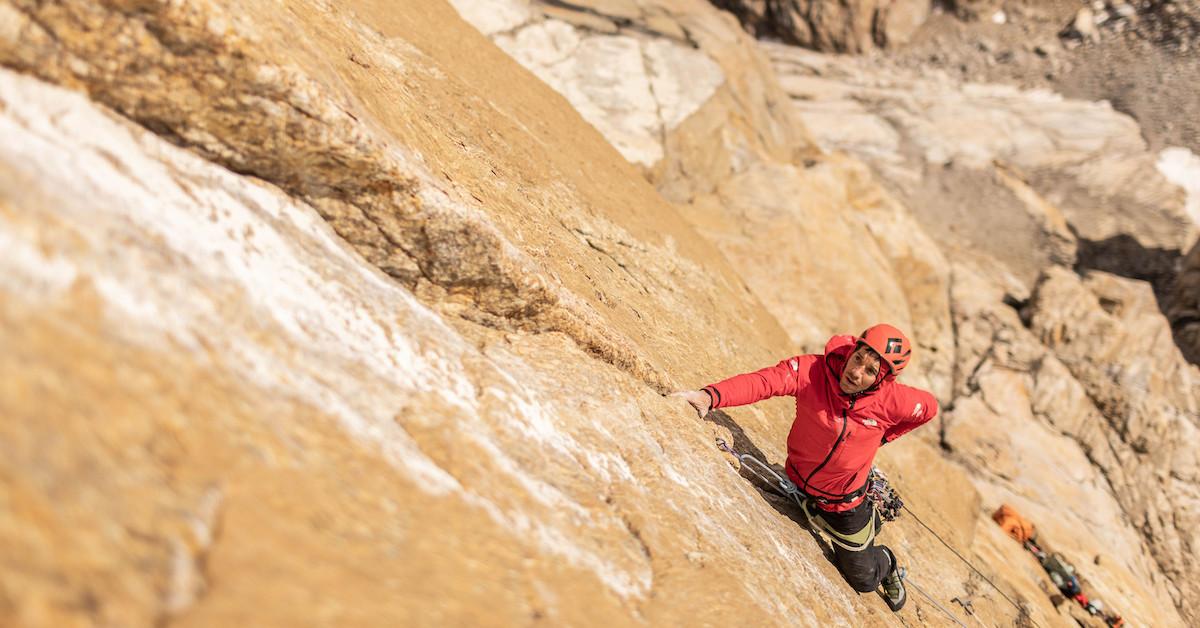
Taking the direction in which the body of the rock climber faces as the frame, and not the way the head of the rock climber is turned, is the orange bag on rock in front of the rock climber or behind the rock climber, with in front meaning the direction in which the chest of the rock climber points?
behind

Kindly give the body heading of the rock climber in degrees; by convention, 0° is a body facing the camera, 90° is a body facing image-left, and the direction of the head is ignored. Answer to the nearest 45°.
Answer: approximately 45°
